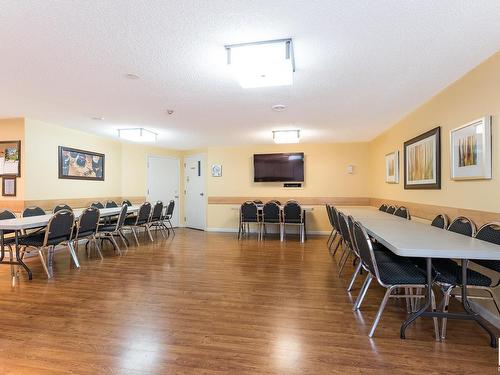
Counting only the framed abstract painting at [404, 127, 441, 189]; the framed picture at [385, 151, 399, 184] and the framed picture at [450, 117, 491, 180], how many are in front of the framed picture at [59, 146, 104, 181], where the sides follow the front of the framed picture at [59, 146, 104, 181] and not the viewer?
3

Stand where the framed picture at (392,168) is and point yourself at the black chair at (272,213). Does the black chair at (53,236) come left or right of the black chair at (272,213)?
left

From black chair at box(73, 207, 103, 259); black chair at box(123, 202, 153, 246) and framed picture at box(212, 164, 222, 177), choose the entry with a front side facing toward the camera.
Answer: the framed picture

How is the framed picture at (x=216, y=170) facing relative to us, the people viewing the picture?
facing the viewer

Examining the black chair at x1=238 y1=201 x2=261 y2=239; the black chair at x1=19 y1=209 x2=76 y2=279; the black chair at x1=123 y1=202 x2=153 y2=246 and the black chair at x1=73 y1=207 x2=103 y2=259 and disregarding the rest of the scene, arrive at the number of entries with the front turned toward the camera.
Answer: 0

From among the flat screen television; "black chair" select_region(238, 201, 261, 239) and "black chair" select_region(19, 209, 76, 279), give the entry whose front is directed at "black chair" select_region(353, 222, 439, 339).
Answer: the flat screen television

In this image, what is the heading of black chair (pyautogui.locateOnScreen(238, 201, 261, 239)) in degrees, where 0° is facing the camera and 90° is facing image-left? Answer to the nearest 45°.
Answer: approximately 180°

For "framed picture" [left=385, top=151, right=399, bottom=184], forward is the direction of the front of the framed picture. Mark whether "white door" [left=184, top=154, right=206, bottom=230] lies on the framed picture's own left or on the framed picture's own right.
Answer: on the framed picture's own right

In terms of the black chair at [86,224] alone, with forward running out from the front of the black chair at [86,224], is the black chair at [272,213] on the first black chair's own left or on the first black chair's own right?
on the first black chair's own right

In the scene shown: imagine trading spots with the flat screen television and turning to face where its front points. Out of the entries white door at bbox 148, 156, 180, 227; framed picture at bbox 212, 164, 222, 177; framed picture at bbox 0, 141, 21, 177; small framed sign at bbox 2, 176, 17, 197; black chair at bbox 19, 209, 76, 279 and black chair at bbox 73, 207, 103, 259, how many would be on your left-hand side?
0

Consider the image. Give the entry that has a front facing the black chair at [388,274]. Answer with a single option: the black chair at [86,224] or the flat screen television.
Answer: the flat screen television

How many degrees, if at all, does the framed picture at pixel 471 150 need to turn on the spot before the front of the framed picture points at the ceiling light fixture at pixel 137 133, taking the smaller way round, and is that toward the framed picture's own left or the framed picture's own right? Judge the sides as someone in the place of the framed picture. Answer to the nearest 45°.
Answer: approximately 45° to the framed picture's own right

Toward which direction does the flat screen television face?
toward the camera

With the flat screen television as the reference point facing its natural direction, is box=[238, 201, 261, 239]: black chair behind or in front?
in front

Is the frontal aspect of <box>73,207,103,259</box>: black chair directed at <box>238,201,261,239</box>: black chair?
no

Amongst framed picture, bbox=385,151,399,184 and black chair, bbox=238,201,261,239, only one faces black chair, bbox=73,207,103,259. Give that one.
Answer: the framed picture

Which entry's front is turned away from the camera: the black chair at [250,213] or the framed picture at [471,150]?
the black chair

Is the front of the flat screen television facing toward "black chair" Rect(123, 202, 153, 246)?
no

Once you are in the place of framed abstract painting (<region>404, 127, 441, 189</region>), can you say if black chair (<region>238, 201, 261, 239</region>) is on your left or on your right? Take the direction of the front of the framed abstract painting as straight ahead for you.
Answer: on your right

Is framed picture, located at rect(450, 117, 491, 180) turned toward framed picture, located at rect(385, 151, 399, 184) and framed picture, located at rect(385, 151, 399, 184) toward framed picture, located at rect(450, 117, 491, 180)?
no

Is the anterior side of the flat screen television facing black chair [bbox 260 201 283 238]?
yes

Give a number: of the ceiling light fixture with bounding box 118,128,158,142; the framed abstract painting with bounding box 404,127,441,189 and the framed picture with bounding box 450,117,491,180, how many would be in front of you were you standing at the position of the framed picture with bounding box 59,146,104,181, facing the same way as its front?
3

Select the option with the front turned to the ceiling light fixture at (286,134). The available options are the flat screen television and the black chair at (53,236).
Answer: the flat screen television

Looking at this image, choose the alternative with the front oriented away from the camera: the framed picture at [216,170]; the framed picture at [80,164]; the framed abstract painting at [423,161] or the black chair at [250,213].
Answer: the black chair
